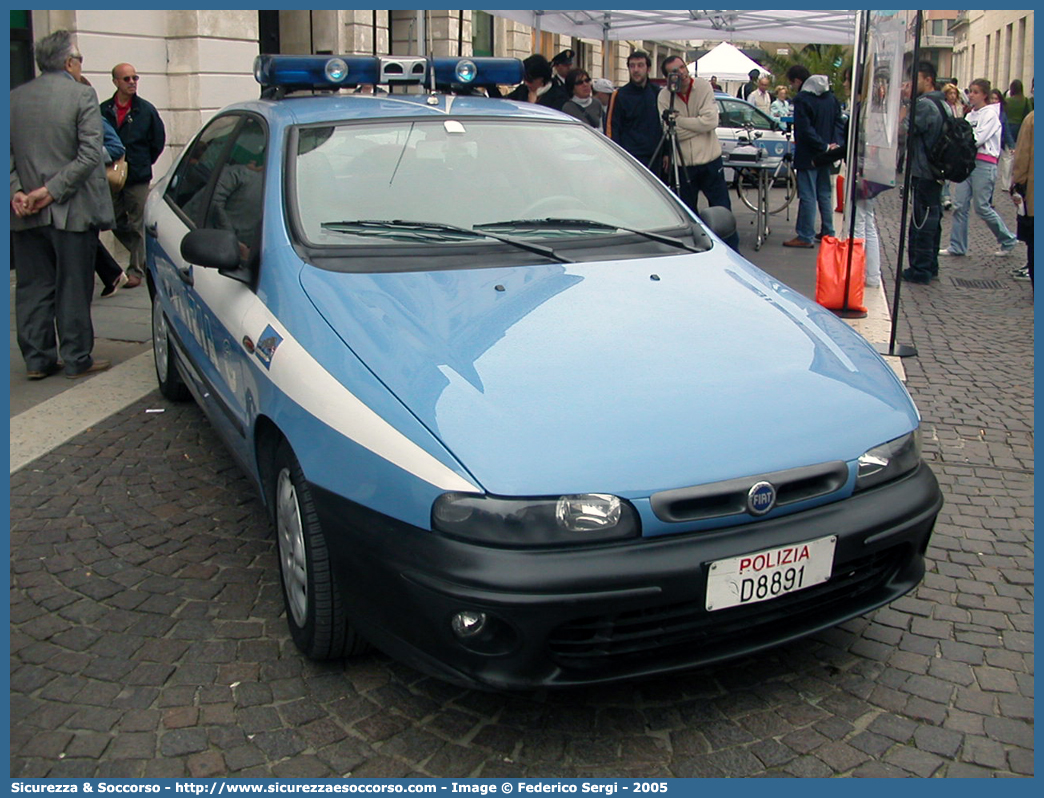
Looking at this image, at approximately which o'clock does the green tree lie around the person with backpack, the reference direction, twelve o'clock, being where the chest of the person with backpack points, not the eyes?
The green tree is roughly at 3 o'clock from the person with backpack.

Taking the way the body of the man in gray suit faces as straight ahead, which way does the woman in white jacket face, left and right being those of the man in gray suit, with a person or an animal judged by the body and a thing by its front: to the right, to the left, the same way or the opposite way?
to the left

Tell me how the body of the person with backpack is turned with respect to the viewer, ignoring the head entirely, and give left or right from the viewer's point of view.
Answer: facing to the left of the viewer

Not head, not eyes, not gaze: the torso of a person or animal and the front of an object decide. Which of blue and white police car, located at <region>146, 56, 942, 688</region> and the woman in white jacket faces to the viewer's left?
the woman in white jacket

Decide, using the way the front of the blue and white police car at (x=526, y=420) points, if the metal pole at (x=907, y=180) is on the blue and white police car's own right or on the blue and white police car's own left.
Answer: on the blue and white police car's own left

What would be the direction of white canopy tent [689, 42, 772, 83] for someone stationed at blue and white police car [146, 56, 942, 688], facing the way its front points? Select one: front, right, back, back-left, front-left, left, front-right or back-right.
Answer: back-left

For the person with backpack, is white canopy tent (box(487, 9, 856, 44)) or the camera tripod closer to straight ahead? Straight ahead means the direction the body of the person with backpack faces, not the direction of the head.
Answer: the camera tripod

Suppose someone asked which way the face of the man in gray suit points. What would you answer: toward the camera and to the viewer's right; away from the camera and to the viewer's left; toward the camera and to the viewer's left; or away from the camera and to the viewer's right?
away from the camera and to the viewer's right

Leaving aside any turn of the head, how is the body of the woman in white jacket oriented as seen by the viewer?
to the viewer's left
